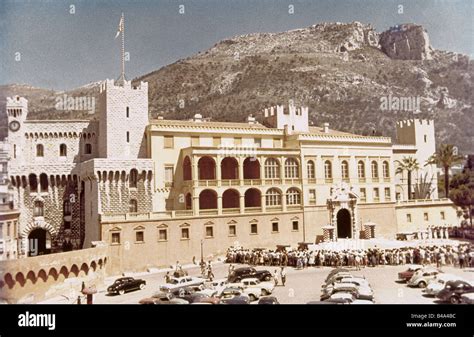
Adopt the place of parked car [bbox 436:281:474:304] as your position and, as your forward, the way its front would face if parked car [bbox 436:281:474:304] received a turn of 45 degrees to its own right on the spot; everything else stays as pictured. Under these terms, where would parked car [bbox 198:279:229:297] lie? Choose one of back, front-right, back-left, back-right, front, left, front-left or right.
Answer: front

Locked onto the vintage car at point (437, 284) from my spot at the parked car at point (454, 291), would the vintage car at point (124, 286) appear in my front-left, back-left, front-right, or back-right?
front-left

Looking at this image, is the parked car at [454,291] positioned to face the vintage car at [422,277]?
no

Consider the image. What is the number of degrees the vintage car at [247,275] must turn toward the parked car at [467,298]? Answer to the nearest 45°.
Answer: approximately 45° to its right

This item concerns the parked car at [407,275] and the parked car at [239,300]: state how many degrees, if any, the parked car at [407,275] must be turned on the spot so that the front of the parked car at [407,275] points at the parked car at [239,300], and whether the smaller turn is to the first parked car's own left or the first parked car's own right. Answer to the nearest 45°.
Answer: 0° — it already faces it

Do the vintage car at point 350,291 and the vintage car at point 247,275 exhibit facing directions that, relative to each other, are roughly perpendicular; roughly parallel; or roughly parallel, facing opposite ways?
roughly parallel

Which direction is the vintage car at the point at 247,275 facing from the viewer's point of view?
to the viewer's right

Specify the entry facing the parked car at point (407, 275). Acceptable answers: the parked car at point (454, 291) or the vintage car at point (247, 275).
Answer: the vintage car

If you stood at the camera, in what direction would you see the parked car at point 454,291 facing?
facing the viewer and to the left of the viewer

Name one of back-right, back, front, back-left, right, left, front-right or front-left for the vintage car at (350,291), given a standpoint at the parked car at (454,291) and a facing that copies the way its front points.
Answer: front-right

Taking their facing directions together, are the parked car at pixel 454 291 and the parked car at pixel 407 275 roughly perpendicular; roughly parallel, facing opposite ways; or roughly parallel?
roughly parallel

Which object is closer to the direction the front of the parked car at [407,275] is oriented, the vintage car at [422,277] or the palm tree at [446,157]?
the vintage car
